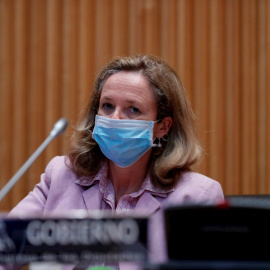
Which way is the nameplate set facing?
toward the camera

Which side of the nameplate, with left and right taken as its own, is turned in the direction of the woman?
back
